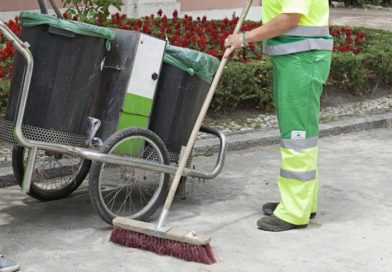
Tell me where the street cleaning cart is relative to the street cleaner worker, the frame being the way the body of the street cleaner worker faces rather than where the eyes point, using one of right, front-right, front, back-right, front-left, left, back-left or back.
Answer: front

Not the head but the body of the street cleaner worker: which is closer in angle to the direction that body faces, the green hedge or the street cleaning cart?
the street cleaning cart

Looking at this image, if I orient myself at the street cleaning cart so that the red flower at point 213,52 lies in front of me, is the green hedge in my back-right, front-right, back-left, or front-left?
front-right

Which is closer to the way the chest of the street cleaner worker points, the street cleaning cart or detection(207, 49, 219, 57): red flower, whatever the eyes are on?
the street cleaning cart

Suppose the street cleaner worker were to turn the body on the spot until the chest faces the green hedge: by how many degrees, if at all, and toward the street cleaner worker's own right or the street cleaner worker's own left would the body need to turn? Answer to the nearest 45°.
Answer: approximately 90° to the street cleaner worker's own right

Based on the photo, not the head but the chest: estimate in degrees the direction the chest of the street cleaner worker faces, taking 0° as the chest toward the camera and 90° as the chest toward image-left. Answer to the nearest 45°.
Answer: approximately 90°
